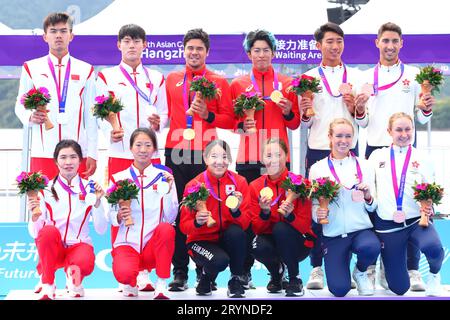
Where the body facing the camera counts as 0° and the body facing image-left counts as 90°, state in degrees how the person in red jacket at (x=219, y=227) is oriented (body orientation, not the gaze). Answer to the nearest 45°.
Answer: approximately 0°

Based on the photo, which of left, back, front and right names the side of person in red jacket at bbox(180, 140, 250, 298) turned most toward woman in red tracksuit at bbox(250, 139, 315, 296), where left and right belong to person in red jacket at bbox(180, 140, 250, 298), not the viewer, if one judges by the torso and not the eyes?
left

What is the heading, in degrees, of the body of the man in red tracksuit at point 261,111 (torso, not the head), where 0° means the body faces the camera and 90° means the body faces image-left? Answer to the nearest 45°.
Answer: approximately 0°

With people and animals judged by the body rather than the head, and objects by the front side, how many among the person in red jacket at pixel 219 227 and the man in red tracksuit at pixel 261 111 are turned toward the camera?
2

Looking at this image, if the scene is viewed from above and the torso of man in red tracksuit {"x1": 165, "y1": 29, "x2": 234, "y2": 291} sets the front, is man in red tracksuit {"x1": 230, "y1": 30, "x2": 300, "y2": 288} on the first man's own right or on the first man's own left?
on the first man's own left
